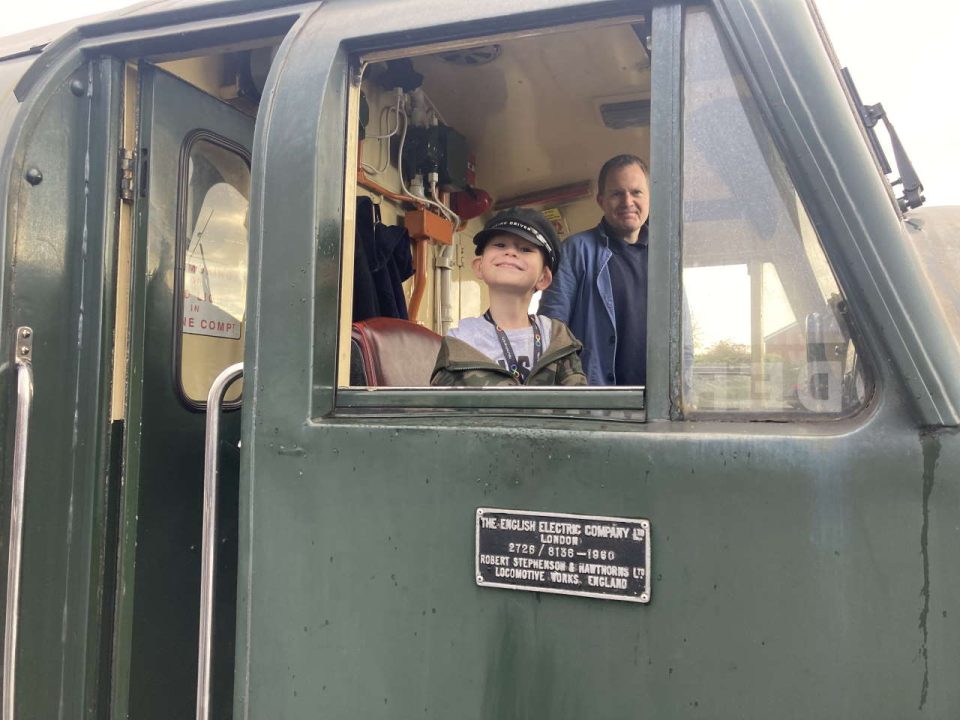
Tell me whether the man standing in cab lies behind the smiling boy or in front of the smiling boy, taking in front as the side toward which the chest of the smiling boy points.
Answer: behind

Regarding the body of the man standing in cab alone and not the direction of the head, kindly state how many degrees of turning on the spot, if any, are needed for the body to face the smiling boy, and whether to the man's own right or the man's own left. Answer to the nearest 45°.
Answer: approximately 45° to the man's own right

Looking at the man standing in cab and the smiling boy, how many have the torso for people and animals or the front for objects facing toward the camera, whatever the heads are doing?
2

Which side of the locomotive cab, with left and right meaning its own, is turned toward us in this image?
right

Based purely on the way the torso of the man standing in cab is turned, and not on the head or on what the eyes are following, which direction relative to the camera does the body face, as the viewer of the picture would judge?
toward the camera
